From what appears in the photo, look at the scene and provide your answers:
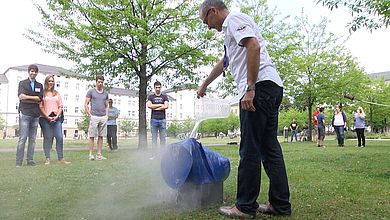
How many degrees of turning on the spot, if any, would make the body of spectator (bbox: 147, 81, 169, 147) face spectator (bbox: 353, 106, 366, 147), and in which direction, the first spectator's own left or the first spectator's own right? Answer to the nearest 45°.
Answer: approximately 135° to the first spectator's own left

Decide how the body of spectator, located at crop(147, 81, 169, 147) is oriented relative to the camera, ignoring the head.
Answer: toward the camera

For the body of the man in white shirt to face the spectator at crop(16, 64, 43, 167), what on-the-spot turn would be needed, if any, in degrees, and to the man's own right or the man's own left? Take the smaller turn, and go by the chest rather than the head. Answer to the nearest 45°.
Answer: approximately 45° to the man's own right

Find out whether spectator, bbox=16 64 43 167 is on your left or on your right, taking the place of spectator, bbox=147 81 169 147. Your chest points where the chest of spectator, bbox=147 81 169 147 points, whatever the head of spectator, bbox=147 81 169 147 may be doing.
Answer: on your right

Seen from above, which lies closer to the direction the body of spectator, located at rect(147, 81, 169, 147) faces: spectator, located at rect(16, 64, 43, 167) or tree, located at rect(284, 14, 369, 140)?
the spectator

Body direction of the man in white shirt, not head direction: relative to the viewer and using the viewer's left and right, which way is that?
facing to the left of the viewer

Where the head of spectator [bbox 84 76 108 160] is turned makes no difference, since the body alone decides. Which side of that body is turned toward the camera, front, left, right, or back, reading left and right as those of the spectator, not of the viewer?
front

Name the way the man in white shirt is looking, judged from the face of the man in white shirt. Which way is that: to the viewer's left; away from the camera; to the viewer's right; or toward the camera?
to the viewer's left

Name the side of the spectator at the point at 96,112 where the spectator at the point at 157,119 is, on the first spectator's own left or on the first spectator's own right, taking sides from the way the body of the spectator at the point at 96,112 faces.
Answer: on the first spectator's own left

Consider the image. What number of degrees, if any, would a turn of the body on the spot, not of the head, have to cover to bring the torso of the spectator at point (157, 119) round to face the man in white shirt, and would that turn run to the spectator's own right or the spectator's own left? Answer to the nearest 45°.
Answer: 0° — they already face them

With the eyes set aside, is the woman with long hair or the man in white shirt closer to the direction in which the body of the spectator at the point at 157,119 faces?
the man in white shirt

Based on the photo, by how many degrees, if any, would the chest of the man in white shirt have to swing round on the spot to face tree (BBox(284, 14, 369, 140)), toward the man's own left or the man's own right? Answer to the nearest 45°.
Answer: approximately 90° to the man's own right

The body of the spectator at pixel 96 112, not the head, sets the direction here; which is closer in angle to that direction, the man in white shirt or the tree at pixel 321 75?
the man in white shirt

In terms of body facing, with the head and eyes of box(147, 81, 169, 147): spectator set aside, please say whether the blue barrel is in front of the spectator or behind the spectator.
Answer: in front

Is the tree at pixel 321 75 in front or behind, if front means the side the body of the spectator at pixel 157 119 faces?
behind

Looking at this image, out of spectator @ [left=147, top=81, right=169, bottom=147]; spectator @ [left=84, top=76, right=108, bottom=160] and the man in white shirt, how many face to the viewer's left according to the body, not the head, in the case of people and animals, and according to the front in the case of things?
1

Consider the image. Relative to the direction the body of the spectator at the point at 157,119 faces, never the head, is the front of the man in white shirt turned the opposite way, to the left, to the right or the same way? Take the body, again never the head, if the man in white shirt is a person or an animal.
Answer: to the right

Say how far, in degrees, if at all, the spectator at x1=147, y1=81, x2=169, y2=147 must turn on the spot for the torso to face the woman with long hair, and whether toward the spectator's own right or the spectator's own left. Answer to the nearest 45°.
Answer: approximately 90° to the spectator's own right

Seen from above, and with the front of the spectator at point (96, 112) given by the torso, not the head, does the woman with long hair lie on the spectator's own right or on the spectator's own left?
on the spectator's own right
